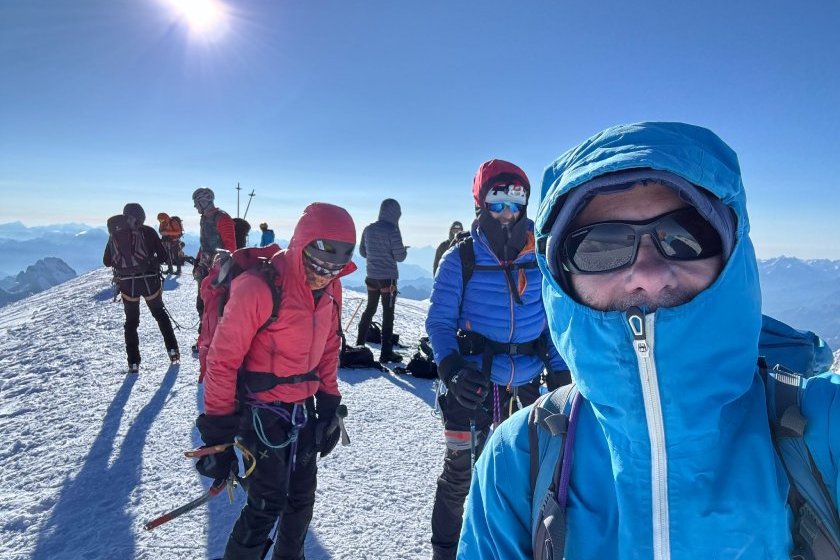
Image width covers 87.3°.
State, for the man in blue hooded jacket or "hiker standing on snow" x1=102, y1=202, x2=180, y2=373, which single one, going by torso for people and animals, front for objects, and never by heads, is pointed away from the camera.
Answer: the hiker standing on snow

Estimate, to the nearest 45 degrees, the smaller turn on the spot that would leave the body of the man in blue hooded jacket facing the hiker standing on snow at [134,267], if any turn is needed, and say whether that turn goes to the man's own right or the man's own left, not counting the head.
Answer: approximately 90° to the man's own right

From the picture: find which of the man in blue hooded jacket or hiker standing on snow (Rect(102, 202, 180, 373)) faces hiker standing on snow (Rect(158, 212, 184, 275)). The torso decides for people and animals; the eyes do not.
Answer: hiker standing on snow (Rect(102, 202, 180, 373))

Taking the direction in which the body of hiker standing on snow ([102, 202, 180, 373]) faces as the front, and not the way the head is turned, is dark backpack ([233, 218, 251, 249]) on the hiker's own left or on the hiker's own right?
on the hiker's own right

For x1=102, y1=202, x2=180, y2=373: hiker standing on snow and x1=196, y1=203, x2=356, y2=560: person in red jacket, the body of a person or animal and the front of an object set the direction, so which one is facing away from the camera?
the hiker standing on snow

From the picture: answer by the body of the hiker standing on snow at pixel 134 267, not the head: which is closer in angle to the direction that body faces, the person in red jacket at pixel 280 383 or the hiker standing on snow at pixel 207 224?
the hiker standing on snow

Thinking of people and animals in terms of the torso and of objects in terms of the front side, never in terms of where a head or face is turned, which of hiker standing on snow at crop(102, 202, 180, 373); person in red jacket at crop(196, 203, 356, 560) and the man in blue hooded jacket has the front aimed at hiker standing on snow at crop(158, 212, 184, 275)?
hiker standing on snow at crop(102, 202, 180, 373)

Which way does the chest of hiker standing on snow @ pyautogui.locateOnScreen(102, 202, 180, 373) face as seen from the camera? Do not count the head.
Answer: away from the camera

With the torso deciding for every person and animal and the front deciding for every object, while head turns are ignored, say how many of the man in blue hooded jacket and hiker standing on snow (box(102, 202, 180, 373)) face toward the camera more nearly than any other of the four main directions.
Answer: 1

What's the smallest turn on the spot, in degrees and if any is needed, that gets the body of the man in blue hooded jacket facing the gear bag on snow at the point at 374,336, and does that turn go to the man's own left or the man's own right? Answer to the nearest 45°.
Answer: approximately 135° to the man's own right

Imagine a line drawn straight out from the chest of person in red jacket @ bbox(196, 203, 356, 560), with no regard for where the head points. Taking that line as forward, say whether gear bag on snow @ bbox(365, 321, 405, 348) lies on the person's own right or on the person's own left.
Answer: on the person's own left
